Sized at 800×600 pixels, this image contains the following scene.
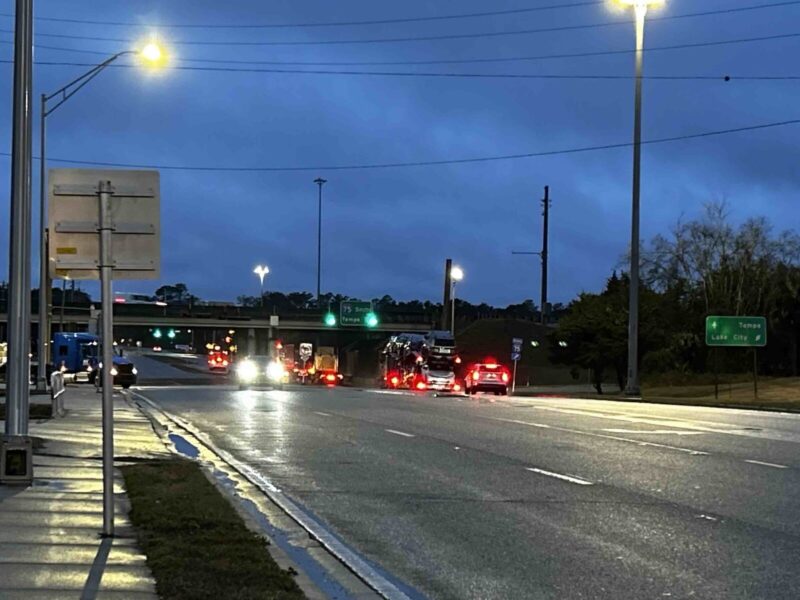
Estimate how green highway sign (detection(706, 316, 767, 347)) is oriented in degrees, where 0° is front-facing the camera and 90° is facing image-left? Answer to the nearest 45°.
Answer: approximately 0°

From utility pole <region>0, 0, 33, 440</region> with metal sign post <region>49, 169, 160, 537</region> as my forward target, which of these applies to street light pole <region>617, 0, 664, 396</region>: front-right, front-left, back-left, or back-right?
back-left

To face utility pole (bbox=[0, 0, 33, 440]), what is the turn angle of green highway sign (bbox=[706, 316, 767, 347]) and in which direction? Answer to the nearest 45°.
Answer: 0° — it already faces it

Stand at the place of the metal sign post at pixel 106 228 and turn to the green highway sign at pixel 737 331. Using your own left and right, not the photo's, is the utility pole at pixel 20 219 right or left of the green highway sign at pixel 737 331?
left

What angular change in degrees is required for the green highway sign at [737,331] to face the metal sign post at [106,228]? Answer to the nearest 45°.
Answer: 0° — it already faces it
